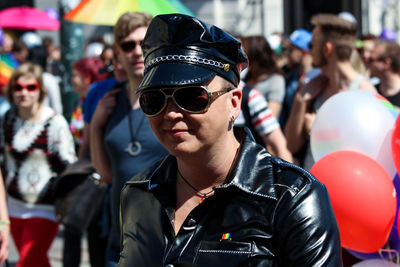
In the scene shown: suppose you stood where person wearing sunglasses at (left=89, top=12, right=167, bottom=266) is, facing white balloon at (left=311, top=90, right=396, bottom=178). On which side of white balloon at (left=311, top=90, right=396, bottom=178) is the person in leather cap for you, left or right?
right

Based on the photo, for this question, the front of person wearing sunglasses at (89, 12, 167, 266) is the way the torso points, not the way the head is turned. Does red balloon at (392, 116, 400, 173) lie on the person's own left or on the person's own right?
on the person's own left

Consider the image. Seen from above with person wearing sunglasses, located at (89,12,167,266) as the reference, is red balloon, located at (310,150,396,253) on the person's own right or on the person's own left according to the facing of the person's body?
on the person's own left

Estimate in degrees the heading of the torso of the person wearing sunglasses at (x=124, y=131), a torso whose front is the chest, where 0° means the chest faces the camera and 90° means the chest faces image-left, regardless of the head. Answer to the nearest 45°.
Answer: approximately 0°

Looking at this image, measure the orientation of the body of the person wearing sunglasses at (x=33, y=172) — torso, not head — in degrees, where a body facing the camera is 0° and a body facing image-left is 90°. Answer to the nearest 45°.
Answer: approximately 0°

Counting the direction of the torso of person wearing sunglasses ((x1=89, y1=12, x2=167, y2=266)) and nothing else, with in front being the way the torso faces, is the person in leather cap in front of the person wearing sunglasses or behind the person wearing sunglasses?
in front

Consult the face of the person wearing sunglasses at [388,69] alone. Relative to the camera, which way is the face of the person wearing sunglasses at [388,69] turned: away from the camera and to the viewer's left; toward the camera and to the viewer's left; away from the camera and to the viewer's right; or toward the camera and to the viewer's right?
toward the camera and to the viewer's left

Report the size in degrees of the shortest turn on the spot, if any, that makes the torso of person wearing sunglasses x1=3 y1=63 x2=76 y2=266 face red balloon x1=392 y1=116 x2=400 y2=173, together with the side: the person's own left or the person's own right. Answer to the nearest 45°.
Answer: approximately 45° to the person's own left

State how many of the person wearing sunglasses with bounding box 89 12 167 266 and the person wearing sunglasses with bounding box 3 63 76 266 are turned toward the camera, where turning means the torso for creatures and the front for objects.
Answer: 2

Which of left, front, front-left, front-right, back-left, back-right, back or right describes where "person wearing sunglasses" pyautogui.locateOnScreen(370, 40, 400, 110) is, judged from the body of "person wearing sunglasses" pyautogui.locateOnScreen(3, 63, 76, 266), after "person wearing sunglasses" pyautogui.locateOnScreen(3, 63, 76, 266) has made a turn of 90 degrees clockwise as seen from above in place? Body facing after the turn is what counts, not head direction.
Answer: back

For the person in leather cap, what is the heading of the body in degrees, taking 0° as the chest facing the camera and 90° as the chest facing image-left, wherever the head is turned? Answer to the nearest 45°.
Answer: approximately 45°
